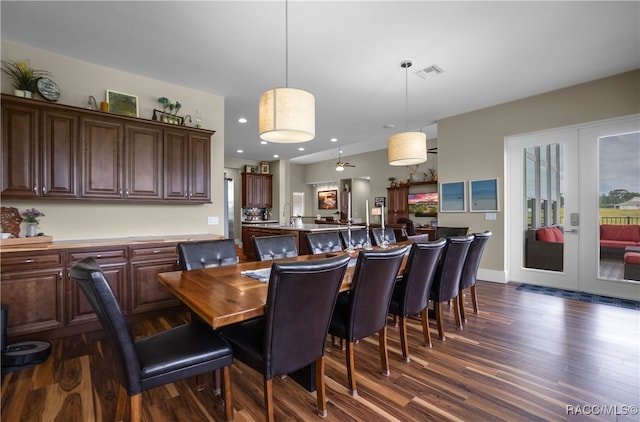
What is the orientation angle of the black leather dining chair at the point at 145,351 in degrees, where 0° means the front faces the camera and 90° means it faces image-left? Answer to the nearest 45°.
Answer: approximately 270°

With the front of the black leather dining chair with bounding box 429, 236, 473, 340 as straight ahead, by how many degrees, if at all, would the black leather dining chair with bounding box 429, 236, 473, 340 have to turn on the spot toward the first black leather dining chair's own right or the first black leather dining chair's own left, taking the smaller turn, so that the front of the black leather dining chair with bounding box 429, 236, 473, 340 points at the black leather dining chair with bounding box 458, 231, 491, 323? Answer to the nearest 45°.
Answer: approximately 90° to the first black leather dining chair's own right

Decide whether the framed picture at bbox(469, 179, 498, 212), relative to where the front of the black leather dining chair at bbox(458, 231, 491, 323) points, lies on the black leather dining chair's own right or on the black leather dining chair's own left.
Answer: on the black leather dining chair's own right

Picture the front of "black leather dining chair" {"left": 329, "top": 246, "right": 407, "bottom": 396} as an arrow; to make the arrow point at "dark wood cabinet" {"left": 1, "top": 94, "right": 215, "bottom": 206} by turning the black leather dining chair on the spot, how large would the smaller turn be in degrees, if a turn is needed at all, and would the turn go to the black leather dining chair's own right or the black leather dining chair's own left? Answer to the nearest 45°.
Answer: approximately 45° to the black leather dining chair's own left

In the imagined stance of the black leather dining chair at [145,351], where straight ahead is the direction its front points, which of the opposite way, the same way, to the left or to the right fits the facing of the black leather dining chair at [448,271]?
to the left

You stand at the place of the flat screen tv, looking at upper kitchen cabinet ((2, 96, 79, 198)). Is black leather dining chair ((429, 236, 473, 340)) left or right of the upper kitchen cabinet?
left

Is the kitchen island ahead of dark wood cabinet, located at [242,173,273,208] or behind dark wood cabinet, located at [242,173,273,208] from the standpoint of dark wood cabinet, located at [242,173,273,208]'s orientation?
ahead

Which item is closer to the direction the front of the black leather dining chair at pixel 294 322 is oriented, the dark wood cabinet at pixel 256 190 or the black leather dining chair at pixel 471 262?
the dark wood cabinet

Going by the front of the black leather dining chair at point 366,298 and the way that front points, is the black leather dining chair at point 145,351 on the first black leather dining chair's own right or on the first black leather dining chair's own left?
on the first black leather dining chair's own left

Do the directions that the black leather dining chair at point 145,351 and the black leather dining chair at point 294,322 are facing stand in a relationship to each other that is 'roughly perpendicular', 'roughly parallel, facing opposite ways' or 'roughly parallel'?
roughly perpendicular

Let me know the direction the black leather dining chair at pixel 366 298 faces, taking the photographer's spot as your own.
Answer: facing away from the viewer and to the left of the viewer

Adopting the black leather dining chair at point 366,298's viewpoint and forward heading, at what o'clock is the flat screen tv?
The flat screen tv is roughly at 2 o'clock from the black leather dining chair.
